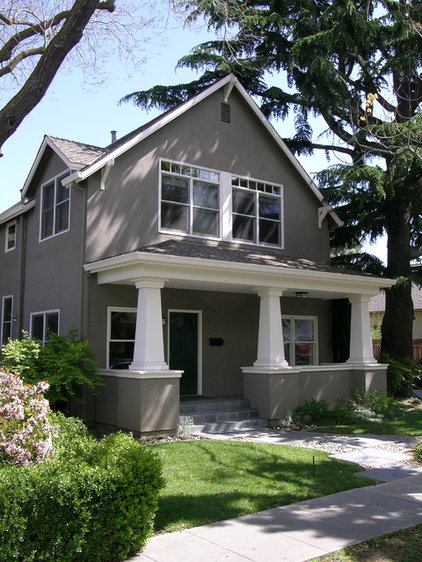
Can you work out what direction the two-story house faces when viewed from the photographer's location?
facing the viewer and to the right of the viewer

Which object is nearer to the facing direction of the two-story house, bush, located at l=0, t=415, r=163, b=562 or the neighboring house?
the bush

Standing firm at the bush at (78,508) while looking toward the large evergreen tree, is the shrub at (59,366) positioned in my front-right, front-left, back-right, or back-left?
front-left

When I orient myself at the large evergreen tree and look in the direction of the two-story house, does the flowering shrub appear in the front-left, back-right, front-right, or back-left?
front-left

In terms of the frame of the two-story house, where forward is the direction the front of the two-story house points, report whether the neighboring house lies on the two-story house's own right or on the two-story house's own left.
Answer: on the two-story house's own left

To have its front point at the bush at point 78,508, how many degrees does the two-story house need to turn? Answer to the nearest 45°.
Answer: approximately 45° to its right

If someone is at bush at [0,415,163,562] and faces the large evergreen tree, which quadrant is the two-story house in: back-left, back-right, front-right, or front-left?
front-left

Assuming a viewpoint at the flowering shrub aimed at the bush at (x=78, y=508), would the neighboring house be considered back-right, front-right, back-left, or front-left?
back-left

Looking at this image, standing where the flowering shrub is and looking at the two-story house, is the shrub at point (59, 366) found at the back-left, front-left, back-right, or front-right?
front-left

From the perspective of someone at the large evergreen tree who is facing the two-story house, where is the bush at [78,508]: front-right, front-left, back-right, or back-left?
front-left

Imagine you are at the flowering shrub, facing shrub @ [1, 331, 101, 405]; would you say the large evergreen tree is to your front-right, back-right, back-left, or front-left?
front-right

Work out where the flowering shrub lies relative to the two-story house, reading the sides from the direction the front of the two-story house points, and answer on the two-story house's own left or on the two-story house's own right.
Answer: on the two-story house's own right

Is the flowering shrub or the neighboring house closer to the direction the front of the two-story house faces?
the flowering shrub

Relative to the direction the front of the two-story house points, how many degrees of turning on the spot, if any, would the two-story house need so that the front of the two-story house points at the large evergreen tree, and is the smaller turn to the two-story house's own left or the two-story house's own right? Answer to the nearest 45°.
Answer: approximately 90° to the two-story house's own left
